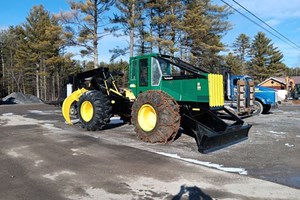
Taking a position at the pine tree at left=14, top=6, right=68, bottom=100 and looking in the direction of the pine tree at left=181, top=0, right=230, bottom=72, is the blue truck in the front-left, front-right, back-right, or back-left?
front-right

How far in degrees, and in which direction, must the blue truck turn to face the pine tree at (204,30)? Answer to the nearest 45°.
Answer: approximately 90° to its left

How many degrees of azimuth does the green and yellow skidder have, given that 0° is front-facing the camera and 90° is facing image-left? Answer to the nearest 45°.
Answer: approximately 315°

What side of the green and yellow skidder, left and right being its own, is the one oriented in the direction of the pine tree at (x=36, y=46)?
back

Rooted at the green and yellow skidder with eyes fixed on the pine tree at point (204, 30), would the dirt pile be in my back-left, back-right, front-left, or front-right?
front-left

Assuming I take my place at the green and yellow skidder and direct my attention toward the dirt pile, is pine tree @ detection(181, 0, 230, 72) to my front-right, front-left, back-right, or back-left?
front-right

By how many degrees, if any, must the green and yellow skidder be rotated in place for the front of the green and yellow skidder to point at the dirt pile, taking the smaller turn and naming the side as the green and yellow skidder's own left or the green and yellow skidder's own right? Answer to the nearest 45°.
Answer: approximately 180°

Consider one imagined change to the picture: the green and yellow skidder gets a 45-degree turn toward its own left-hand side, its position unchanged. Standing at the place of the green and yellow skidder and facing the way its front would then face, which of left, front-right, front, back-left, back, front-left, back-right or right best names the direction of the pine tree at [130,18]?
left

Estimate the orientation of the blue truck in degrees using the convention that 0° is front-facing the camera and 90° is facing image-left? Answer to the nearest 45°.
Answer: approximately 270°

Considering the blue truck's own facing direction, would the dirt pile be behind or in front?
behind

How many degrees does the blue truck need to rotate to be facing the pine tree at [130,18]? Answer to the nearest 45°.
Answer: approximately 135° to its left

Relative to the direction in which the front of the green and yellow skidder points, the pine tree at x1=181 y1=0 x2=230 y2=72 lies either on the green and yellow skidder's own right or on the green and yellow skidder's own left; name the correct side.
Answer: on the green and yellow skidder's own left
